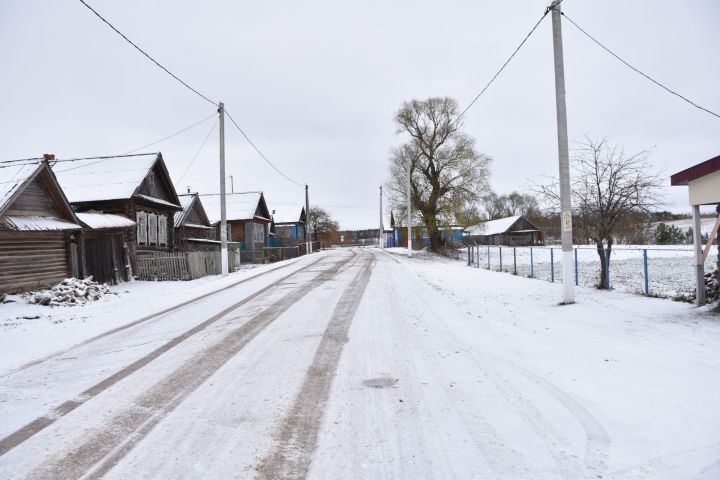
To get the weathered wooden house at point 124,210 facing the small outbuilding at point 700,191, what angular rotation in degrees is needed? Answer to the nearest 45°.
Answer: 0° — it already faces it

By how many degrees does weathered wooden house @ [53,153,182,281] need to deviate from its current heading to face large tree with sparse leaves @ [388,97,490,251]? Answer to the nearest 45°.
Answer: approximately 45° to its left

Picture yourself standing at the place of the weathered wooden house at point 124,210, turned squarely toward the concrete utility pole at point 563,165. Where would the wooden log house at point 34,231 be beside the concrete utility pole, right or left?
right

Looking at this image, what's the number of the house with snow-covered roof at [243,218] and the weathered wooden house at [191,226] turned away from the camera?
0

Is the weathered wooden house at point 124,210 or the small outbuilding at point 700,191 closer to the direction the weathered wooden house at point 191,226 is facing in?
the small outbuilding

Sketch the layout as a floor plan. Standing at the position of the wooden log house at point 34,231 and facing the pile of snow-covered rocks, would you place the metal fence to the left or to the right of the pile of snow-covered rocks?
left

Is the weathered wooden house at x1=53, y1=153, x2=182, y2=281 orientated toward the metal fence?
yes

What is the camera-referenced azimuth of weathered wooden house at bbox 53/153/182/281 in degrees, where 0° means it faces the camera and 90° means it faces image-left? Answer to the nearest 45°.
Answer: approximately 315°

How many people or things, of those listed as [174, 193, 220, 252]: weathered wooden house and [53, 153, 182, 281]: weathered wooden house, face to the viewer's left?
0

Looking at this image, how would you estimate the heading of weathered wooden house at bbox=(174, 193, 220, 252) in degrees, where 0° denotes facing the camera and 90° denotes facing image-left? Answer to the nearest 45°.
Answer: approximately 315°

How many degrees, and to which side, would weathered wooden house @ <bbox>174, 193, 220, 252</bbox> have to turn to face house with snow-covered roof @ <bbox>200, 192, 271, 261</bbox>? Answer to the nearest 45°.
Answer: approximately 90° to its left

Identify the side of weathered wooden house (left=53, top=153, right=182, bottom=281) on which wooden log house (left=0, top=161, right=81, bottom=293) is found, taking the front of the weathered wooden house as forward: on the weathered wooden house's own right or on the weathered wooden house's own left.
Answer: on the weathered wooden house's own right

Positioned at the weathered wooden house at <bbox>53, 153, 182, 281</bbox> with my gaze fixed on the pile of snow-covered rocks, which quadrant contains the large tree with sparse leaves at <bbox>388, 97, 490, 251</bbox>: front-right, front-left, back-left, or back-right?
back-left

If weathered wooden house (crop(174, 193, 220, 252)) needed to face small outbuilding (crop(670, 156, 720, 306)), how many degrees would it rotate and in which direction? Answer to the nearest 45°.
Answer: approximately 45° to its right

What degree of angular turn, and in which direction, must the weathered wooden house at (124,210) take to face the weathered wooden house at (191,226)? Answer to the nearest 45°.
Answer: approximately 90° to its left

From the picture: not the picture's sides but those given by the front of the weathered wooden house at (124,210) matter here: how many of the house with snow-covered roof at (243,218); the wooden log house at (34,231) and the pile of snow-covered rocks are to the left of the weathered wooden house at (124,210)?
1
